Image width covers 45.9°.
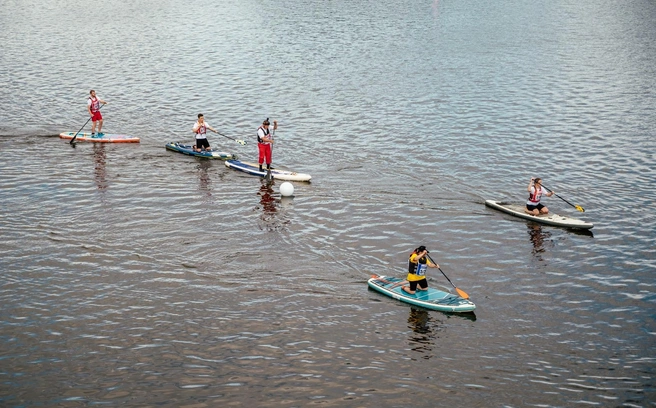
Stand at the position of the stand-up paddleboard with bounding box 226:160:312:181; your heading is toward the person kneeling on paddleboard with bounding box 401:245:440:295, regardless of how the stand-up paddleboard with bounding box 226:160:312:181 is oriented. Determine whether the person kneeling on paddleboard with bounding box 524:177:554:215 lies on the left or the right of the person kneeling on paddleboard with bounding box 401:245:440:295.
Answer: left

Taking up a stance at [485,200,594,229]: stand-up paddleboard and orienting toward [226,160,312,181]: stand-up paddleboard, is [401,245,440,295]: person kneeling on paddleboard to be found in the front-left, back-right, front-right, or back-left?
front-left

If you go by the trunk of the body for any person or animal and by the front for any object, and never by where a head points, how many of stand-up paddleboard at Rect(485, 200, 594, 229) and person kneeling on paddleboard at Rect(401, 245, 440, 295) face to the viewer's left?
0

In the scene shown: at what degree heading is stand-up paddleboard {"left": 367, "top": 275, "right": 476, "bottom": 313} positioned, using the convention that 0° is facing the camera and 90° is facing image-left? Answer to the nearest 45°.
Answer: approximately 315°

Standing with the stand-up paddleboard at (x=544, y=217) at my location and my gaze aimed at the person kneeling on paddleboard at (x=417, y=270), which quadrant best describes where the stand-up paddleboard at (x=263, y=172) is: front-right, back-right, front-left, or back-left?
front-right

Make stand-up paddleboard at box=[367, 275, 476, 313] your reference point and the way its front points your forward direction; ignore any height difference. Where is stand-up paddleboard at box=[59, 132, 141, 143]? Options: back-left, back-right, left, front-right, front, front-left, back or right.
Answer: back

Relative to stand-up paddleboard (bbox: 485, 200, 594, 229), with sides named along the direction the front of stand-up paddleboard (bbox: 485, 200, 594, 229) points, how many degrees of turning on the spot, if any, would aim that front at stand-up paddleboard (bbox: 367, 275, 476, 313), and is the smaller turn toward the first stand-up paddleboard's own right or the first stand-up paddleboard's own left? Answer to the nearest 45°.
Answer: approximately 90° to the first stand-up paddleboard's own right

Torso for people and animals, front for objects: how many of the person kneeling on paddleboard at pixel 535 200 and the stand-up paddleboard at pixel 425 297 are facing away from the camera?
0

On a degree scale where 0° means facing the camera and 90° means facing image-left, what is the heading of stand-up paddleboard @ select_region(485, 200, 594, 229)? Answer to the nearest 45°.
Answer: approximately 315°

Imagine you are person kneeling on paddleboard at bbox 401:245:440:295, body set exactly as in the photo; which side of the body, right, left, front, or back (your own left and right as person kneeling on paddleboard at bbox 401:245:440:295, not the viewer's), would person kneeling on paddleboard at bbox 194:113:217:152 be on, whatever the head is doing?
back
